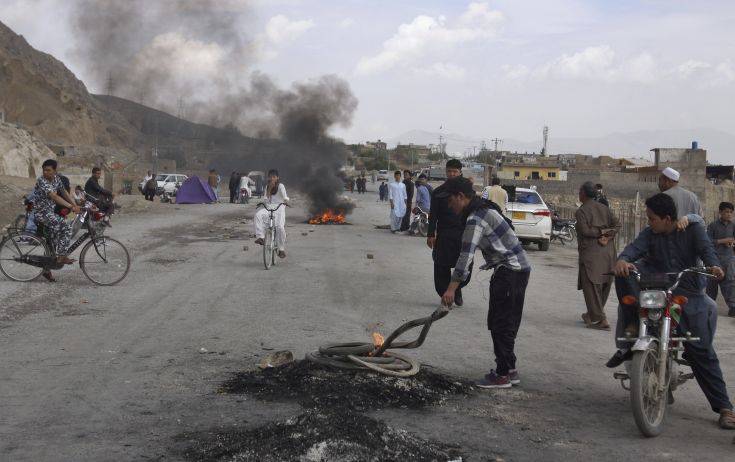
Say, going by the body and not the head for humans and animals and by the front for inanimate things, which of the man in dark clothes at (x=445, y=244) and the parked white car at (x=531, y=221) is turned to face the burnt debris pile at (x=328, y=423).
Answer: the man in dark clothes

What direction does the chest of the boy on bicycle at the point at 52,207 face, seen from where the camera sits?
to the viewer's right

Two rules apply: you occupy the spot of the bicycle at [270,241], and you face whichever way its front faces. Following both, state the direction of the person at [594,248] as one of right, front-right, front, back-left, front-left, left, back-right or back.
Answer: front-left

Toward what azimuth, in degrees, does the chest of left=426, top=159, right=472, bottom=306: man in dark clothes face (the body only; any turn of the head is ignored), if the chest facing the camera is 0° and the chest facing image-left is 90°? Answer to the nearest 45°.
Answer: approximately 0°

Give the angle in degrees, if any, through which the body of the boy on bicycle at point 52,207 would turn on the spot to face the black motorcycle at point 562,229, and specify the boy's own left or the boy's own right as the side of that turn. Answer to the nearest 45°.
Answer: approximately 45° to the boy's own left

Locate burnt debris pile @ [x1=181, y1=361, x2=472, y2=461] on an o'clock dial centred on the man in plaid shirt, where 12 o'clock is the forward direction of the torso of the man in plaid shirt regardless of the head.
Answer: The burnt debris pile is roughly at 10 o'clock from the man in plaid shirt.

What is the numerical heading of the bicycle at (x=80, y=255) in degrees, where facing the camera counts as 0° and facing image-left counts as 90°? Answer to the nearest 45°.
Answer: approximately 270°

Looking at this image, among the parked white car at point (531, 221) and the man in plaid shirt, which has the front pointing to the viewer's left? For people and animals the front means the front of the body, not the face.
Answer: the man in plaid shirt

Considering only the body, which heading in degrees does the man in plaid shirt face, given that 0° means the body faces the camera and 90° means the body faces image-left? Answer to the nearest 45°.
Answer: approximately 90°

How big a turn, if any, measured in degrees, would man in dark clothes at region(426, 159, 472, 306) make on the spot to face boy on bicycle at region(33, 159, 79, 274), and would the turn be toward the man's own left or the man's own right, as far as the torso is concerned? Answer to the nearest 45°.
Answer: approximately 90° to the man's own right
